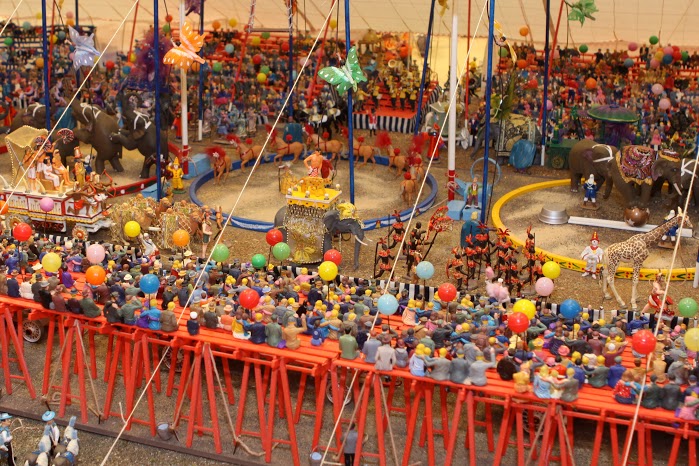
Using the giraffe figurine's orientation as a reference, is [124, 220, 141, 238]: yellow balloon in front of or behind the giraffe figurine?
behind

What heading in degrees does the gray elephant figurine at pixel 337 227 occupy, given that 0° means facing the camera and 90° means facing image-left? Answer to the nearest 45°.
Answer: approximately 270°

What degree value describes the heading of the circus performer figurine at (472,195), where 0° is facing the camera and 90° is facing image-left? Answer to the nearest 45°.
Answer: approximately 0°

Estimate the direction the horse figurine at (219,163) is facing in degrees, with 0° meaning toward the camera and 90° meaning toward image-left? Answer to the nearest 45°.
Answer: approximately 45°

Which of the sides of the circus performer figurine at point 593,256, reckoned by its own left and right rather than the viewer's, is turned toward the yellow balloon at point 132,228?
right

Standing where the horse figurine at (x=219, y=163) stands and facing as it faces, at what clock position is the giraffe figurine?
The giraffe figurine is roughly at 9 o'clock from the horse figurine.
